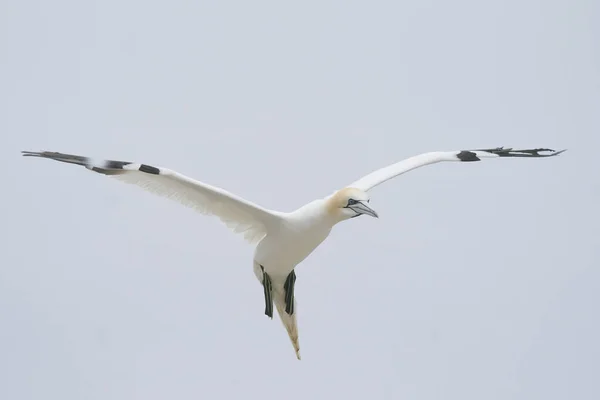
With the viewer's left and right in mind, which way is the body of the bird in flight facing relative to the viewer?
facing the viewer and to the right of the viewer
